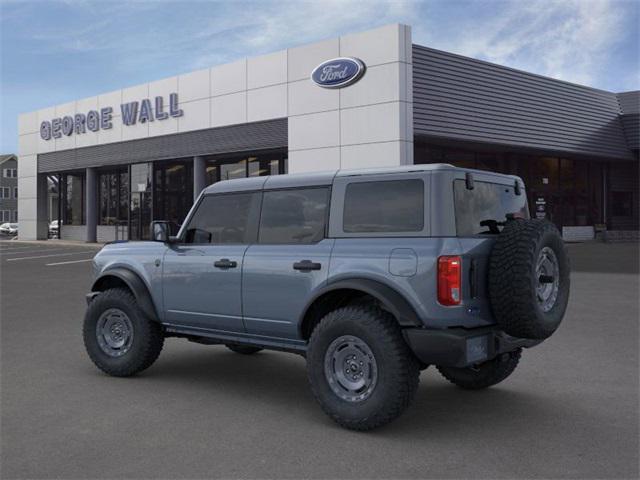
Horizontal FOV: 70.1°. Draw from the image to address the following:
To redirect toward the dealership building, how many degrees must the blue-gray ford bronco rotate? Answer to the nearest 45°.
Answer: approximately 45° to its right

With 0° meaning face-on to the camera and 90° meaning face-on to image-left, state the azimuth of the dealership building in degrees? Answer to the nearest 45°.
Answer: approximately 45°

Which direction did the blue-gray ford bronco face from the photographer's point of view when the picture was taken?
facing away from the viewer and to the left of the viewer

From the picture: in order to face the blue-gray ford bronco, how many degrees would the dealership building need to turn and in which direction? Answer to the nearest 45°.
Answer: approximately 45° to its left
